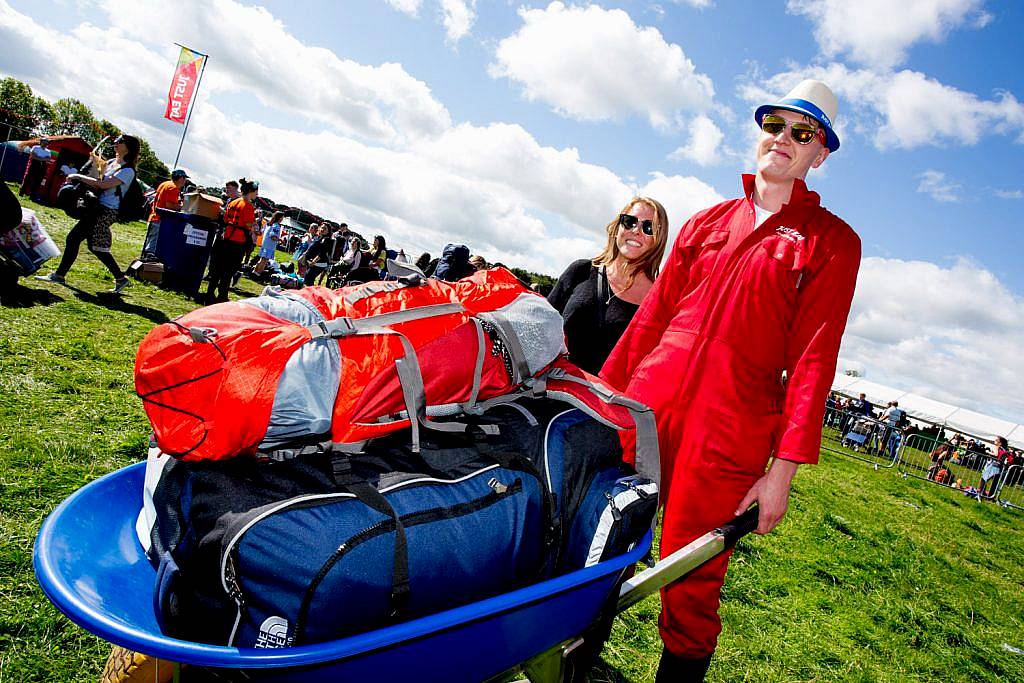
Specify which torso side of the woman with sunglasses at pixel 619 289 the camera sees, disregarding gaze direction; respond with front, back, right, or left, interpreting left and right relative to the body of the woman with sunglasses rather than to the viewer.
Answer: front

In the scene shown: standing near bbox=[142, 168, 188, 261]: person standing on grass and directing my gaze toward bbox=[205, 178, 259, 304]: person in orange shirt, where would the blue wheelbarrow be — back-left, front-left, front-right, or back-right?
front-right

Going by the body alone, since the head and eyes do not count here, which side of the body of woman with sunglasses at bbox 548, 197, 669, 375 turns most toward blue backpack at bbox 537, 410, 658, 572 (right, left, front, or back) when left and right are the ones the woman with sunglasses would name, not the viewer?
front

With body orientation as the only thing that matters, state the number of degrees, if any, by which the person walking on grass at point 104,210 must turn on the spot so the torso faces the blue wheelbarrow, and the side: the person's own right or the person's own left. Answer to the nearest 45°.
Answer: approximately 90° to the person's own left

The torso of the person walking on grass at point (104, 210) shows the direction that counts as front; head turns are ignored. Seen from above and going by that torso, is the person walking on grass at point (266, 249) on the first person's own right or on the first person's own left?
on the first person's own right

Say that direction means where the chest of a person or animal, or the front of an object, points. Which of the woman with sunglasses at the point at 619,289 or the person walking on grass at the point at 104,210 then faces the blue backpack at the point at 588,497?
the woman with sunglasses

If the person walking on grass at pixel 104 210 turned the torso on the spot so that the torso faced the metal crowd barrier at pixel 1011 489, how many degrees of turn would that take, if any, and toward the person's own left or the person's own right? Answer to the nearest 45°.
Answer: approximately 180°

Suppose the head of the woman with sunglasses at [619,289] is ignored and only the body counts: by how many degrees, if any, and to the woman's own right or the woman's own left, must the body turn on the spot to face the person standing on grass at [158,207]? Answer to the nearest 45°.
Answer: approximately 135° to the woman's own right

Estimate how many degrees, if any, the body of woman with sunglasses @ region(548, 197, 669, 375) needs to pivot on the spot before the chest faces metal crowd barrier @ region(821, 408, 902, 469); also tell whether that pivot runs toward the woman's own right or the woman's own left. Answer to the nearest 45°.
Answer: approximately 135° to the woman's own left

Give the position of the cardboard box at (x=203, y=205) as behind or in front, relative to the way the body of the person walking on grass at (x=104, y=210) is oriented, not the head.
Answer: behind

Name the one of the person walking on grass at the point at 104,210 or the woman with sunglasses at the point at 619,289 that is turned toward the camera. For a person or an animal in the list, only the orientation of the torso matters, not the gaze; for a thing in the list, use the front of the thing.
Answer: the woman with sunglasses

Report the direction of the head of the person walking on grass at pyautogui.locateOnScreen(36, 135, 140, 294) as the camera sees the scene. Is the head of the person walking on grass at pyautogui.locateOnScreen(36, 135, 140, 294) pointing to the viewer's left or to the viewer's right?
to the viewer's left

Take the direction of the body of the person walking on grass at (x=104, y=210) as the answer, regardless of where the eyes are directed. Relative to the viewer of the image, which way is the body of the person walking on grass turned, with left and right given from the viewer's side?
facing to the left of the viewer

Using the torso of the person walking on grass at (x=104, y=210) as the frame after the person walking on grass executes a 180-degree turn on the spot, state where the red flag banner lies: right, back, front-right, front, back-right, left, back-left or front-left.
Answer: left

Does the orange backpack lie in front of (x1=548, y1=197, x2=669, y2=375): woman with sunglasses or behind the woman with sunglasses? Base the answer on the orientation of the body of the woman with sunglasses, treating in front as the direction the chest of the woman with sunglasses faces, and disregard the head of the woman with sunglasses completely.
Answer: in front

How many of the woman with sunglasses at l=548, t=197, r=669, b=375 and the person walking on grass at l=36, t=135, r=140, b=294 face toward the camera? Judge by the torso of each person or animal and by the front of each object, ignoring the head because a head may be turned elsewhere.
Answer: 1
